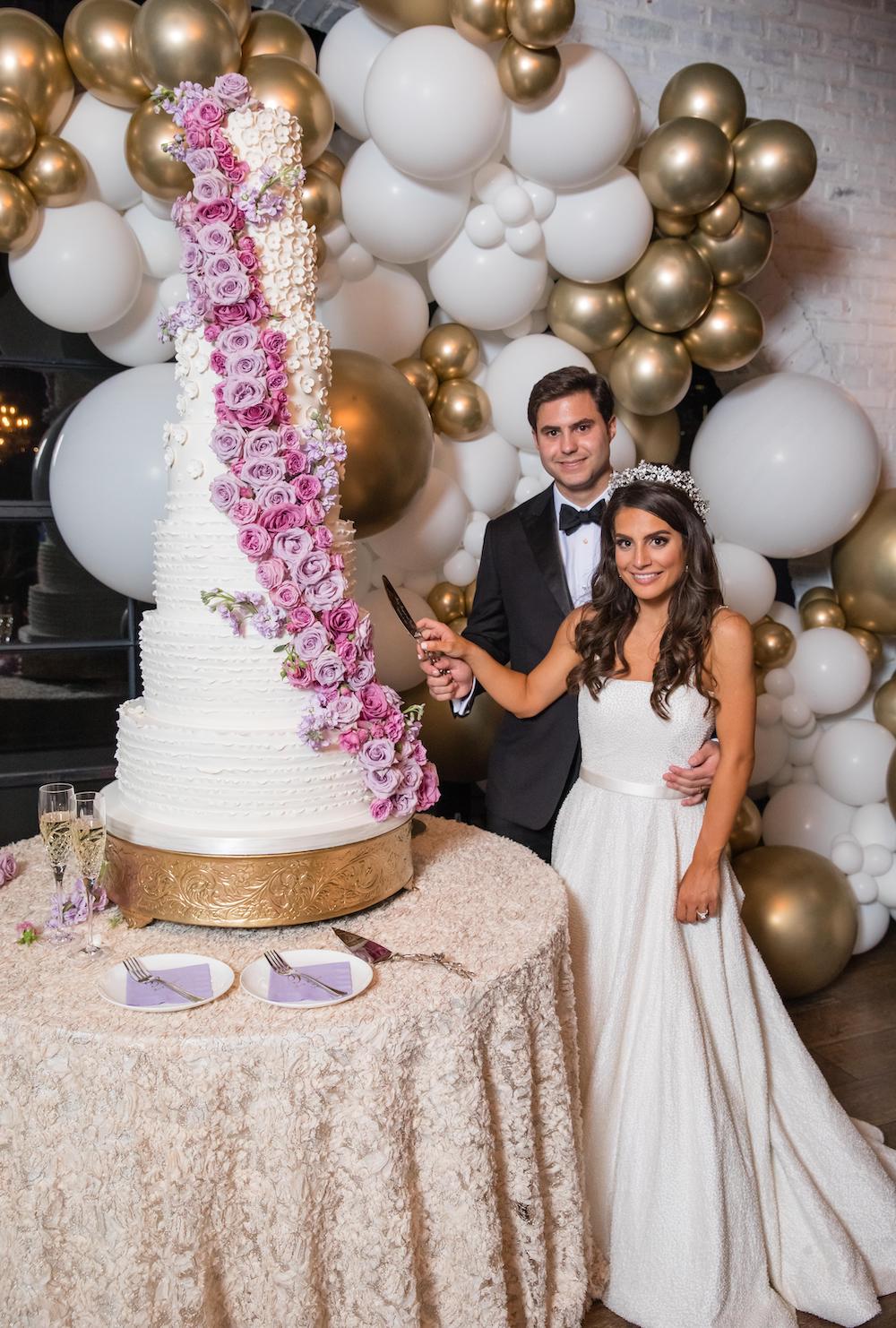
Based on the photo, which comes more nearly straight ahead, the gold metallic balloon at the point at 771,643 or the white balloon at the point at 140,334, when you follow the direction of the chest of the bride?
the white balloon

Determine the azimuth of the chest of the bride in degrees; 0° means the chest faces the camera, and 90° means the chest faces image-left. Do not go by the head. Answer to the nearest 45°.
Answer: approximately 45°

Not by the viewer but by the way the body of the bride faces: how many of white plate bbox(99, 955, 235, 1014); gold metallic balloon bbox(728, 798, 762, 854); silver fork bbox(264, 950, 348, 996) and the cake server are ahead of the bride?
3
